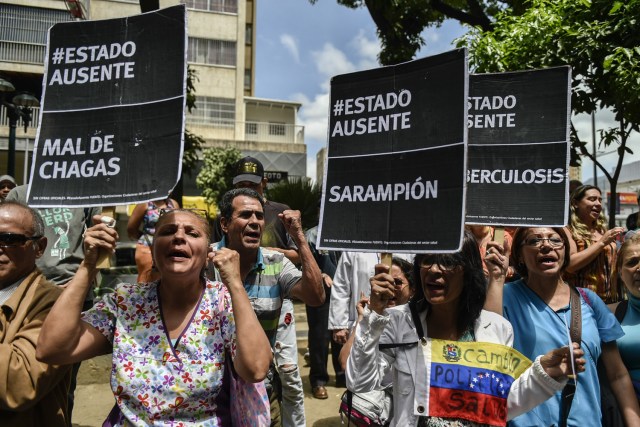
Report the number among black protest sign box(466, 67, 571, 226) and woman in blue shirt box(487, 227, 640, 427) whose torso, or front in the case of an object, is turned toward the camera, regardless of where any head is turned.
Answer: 2

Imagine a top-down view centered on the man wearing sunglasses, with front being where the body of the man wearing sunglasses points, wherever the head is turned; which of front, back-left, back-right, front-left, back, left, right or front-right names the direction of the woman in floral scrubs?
left

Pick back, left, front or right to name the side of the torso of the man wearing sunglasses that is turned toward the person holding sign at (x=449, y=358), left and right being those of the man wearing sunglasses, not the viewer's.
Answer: left

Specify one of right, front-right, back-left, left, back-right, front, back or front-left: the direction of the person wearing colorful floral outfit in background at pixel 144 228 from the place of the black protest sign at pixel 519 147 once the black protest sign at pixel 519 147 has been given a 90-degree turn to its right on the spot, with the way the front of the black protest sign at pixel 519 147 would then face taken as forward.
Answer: front

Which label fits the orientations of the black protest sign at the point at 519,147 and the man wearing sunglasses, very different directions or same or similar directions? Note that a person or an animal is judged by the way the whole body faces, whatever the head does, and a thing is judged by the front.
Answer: same or similar directions

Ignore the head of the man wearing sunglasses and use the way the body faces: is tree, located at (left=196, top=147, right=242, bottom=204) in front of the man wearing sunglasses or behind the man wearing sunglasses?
behind

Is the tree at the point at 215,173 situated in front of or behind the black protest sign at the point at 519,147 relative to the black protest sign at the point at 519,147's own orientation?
behind

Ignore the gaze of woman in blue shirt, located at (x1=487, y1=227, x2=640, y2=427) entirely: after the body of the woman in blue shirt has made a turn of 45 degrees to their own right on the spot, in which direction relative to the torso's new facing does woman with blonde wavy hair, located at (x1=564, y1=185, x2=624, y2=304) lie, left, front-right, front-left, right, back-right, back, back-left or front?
back-right

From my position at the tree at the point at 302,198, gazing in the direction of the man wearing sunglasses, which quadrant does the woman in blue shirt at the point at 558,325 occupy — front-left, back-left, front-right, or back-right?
front-left

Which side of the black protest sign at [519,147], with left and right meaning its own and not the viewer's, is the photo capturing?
front

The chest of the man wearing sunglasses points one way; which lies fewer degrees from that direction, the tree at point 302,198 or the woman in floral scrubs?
the woman in floral scrubs

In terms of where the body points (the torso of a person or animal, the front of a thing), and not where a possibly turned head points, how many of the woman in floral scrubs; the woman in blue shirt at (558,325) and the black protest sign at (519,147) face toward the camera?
3

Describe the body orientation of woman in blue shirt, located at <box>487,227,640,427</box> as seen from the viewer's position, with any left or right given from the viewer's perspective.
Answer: facing the viewer

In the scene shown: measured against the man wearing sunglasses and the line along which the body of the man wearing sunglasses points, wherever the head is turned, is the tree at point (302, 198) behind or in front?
behind

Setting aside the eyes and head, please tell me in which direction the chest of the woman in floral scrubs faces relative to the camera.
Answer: toward the camera

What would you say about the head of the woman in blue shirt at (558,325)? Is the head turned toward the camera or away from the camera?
toward the camera
